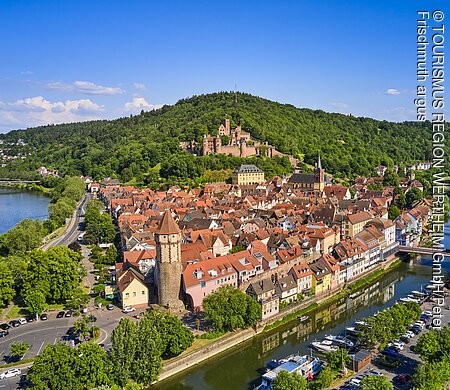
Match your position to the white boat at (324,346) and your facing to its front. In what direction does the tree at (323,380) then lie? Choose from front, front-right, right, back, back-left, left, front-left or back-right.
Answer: left

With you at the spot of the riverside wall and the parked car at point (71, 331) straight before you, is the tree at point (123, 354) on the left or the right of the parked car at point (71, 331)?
left

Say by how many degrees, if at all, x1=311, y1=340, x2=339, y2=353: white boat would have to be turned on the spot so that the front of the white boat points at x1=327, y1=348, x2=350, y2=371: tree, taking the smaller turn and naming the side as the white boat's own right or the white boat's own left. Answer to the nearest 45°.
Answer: approximately 90° to the white boat's own left

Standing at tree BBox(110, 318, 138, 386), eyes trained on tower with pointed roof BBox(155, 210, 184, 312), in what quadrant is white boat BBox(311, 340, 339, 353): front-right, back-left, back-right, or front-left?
front-right

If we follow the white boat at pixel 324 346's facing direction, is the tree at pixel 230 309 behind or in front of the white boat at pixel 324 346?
in front

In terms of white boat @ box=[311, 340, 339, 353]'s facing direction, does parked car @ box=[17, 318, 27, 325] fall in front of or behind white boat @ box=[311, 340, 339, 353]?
in front

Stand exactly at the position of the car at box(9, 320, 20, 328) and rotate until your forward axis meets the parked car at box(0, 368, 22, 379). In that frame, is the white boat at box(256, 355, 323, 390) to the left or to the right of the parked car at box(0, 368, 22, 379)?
left

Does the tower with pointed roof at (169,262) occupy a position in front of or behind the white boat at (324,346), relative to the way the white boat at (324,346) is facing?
in front

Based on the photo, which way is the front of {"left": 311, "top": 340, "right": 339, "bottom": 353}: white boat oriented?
to the viewer's left

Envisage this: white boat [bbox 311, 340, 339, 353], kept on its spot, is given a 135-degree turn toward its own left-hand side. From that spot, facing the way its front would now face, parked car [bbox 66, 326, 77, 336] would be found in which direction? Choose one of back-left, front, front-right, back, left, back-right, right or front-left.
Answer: back-right
